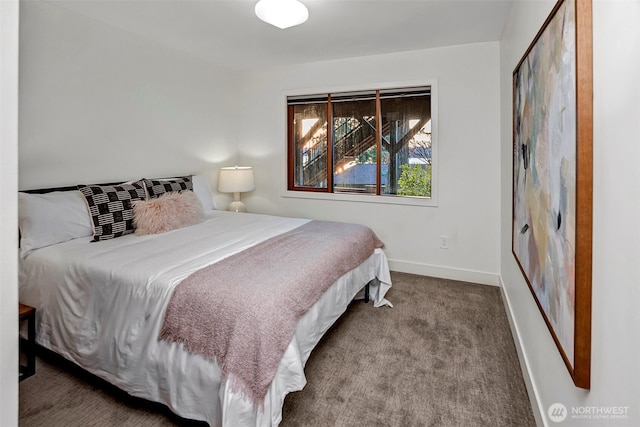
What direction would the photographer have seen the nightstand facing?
facing the viewer and to the right of the viewer

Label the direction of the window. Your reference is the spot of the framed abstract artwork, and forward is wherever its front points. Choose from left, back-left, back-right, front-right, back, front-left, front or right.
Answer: front-right

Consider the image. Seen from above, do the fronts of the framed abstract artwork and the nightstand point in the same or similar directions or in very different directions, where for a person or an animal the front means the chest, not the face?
very different directions

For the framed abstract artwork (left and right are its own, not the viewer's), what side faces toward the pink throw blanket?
front

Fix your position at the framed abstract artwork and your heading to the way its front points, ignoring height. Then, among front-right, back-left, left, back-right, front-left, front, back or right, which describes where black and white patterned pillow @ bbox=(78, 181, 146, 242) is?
front

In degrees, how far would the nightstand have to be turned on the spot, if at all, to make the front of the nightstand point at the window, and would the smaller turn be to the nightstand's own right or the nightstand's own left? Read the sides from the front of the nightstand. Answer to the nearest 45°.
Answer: approximately 45° to the nightstand's own left

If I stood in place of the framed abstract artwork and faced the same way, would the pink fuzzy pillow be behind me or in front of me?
in front

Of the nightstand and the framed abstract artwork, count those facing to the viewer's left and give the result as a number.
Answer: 1

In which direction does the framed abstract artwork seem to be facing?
to the viewer's left
